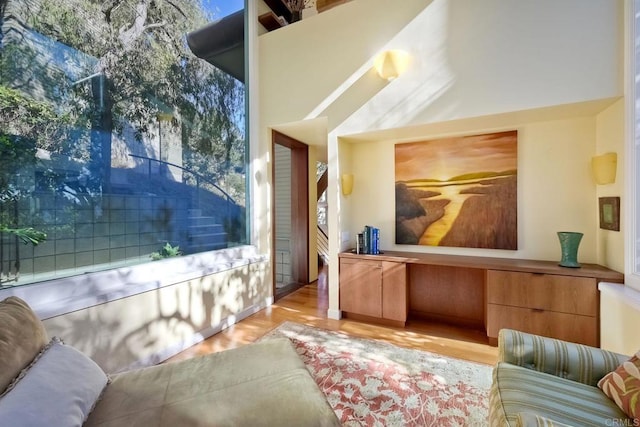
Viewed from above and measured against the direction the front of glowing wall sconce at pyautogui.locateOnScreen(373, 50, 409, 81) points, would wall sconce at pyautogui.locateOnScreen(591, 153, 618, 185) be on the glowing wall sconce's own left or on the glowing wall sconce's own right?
on the glowing wall sconce's own left

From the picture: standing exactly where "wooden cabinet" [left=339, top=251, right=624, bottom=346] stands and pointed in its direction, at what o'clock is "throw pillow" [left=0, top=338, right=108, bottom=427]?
The throw pillow is roughly at 1 o'clock from the wooden cabinet.

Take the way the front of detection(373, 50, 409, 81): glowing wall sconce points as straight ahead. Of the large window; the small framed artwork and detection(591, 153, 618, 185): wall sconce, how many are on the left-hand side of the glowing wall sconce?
2

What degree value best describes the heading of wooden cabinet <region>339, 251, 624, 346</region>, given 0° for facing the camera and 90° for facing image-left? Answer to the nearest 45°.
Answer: approximately 0°

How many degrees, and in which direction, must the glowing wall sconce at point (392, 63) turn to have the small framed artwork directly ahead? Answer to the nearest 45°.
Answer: approximately 90° to its left

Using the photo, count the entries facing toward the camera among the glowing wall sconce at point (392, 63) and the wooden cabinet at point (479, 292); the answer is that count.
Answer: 2
